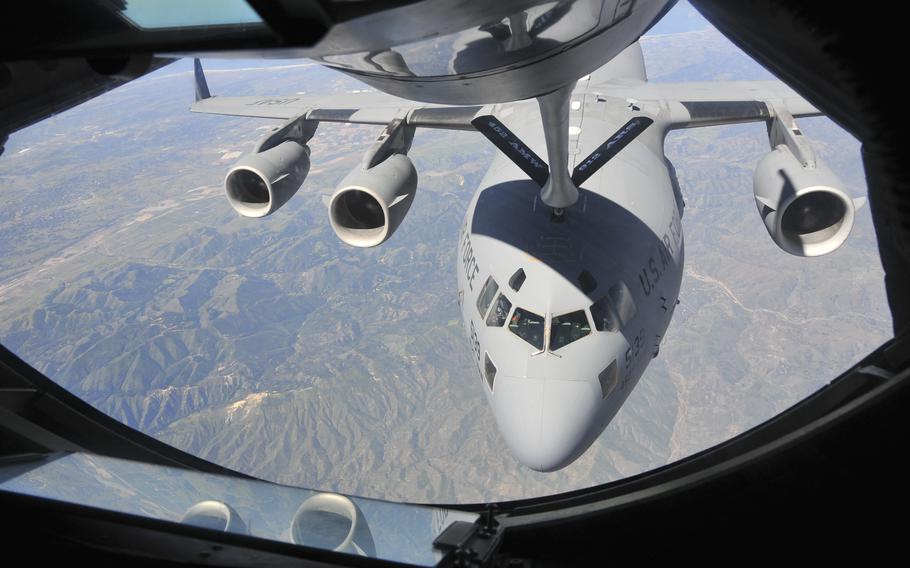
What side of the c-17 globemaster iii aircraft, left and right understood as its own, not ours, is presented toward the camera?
front
